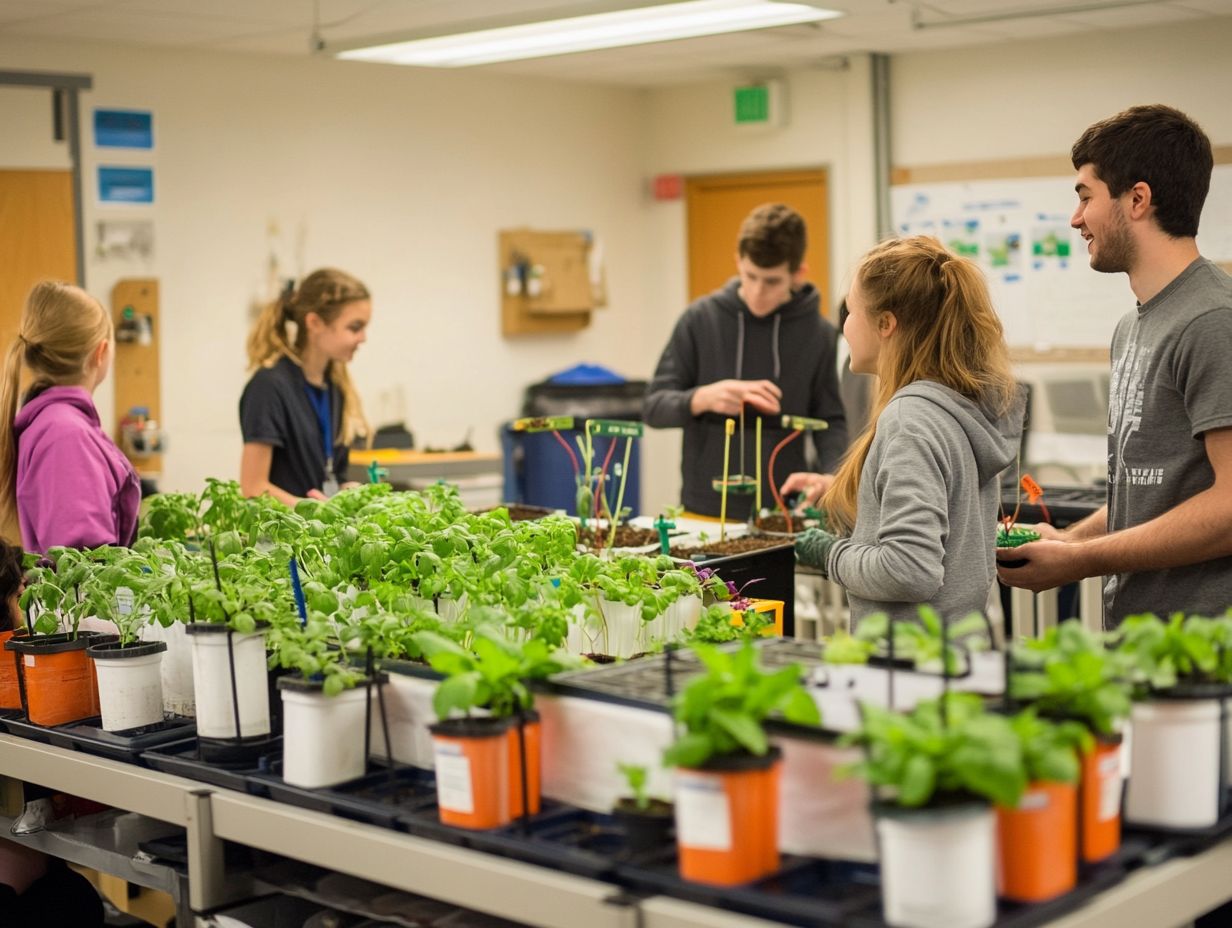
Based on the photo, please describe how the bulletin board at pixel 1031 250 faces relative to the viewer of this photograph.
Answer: facing the viewer

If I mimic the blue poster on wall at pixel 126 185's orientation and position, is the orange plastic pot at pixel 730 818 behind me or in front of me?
in front

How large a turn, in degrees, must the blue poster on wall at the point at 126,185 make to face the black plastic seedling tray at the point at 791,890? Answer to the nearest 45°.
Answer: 0° — it already faces it

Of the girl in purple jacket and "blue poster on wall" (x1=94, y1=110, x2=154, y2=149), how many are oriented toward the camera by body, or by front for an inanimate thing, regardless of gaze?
1

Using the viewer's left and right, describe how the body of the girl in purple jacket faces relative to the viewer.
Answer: facing away from the viewer and to the right of the viewer

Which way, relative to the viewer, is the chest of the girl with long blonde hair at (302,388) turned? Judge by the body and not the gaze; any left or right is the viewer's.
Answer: facing the viewer and to the right of the viewer

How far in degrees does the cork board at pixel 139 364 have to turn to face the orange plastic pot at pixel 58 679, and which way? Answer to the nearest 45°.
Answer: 0° — it already faces it

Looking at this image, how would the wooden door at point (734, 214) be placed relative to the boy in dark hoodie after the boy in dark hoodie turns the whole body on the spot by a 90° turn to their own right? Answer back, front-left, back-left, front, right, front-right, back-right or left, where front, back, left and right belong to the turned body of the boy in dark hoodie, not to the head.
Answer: right

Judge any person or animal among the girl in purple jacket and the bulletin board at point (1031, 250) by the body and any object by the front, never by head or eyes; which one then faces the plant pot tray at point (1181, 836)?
the bulletin board

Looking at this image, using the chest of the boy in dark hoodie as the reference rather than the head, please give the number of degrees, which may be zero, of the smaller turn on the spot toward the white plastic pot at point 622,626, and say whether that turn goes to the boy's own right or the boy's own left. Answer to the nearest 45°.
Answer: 0° — they already face it

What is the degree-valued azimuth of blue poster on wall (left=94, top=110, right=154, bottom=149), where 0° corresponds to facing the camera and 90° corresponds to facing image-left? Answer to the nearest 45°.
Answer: approximately 0°

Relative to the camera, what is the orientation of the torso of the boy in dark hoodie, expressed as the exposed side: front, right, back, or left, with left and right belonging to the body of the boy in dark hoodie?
front

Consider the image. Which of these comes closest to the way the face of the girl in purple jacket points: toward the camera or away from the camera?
away from the camera

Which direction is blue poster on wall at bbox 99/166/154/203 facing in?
toward the camera

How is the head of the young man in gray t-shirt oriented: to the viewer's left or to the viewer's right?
to the viewer's left
